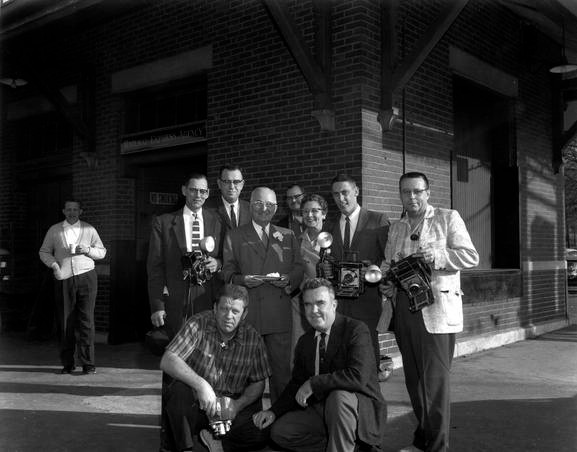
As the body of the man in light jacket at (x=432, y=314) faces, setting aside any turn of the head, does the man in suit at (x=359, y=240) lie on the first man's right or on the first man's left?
on the first man's right

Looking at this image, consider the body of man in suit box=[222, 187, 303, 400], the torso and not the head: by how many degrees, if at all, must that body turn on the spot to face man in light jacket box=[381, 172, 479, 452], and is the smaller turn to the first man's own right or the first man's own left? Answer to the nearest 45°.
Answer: approximately 45° to the first man's own left

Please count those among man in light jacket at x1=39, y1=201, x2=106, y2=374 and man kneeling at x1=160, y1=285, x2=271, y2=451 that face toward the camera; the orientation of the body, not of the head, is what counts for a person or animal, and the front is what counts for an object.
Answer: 2

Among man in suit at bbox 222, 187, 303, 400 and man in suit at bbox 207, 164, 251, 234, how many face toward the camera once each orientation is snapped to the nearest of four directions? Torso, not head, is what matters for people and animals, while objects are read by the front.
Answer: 2

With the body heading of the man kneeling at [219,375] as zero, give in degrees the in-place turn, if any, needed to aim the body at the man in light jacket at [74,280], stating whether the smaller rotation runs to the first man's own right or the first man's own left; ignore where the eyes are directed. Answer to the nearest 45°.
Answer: approximately 135° to the first man's own right
